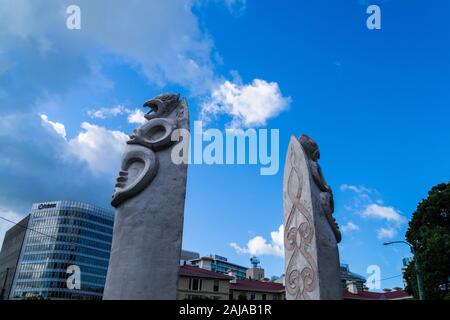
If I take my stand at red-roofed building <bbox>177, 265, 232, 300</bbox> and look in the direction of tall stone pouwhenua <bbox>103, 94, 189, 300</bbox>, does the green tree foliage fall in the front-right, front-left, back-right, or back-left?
front-left

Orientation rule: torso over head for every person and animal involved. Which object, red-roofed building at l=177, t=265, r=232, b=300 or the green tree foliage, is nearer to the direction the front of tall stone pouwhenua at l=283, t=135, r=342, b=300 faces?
the green tree foliage

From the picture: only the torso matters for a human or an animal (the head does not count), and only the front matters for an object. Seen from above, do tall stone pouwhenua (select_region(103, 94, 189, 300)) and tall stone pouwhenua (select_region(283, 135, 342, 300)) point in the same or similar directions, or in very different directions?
very different directions

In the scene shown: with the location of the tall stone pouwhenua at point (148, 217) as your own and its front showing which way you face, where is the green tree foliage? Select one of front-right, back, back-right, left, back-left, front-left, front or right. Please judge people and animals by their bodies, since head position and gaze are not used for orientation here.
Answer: back-right

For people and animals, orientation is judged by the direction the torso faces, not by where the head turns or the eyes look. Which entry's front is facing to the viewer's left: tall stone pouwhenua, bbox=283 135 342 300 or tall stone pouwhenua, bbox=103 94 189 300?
tall stone pouwhenua, bbox=103 94 189 300

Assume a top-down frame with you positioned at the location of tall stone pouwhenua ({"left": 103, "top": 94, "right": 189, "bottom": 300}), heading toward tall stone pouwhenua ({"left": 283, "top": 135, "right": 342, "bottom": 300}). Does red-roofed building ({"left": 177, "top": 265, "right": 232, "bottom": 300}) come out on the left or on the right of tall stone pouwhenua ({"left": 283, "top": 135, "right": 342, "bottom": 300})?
left

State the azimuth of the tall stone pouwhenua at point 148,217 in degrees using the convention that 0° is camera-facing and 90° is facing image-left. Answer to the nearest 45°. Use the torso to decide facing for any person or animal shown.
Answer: approximately 90°

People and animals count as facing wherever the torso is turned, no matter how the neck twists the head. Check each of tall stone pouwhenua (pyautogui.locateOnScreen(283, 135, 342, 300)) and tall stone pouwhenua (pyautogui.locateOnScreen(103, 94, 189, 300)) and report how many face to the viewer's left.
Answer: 1

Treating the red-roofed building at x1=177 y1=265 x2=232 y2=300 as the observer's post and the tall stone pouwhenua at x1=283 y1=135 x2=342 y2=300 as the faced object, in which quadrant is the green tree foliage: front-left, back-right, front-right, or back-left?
front-left

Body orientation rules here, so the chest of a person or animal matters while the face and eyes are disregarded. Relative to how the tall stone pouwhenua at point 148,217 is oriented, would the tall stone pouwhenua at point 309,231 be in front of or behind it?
behind

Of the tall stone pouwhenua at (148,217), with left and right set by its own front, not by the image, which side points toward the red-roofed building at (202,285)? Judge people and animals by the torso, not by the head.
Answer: right
